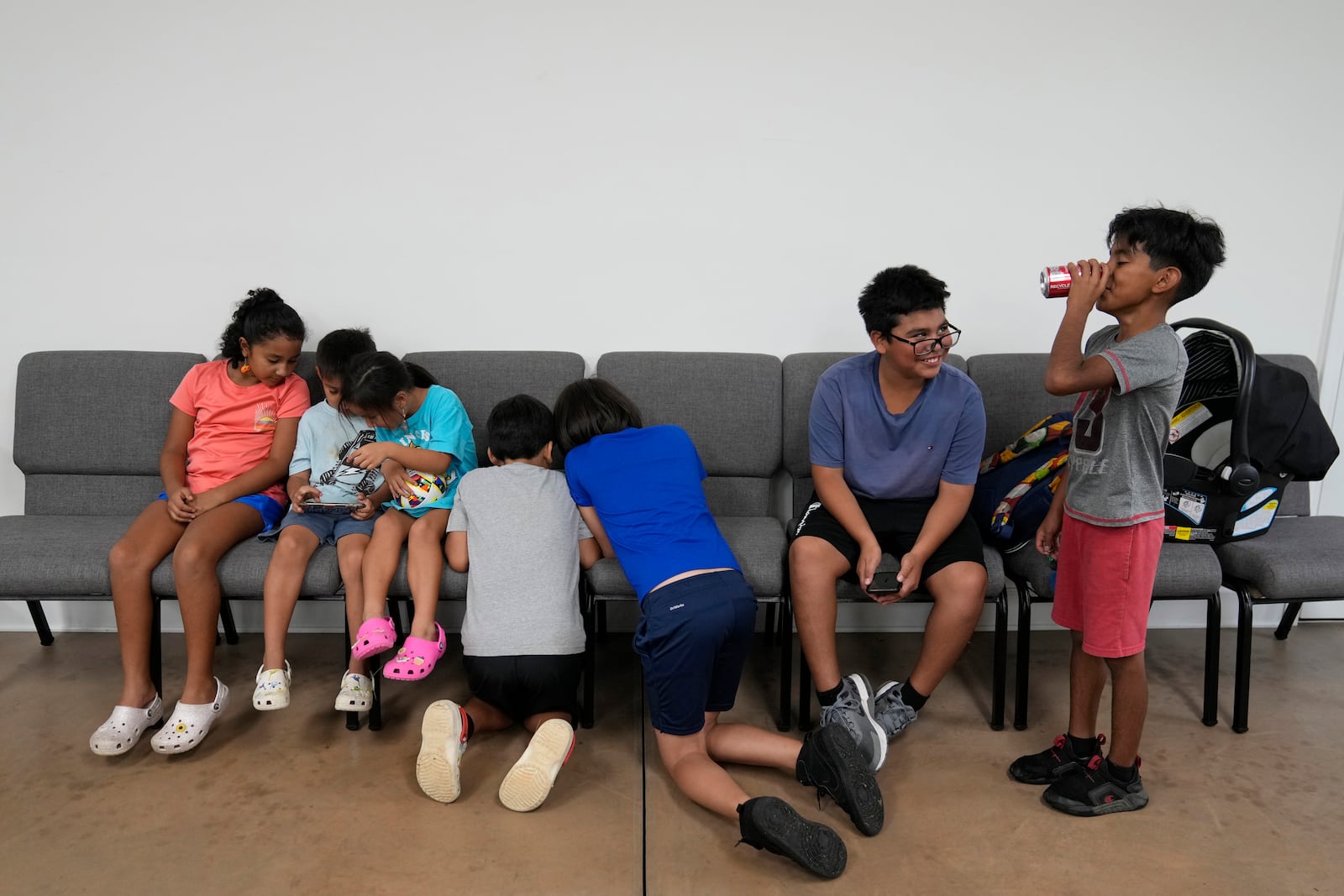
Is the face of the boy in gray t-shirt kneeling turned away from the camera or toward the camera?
away from the camera

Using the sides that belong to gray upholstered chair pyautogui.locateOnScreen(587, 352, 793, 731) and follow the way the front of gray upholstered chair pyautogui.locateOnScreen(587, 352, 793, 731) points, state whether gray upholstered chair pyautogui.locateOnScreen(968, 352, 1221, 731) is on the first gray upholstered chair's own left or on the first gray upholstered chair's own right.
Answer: on the first gray upholstered chair's own left

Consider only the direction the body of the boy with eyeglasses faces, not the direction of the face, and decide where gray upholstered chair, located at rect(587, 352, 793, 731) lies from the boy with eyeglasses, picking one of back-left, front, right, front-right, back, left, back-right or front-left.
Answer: back-right

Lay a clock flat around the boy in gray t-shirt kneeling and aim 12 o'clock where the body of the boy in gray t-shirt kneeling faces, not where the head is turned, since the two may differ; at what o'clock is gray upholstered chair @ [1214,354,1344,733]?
The gray upholstered chair is roughly at 3 o'clock from the boy in gray t-shirt kneeling.

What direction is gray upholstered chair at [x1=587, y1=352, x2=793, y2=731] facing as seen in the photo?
toward the camera

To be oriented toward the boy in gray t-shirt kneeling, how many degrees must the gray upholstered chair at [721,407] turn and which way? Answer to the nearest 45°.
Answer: approximately 45° to its right

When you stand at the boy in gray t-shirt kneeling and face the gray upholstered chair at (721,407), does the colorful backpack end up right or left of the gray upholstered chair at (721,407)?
right

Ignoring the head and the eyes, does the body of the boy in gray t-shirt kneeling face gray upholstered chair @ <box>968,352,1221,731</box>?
no

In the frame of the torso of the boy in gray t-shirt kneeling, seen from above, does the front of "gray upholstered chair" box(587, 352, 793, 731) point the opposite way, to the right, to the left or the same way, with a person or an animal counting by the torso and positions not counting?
the opposite way

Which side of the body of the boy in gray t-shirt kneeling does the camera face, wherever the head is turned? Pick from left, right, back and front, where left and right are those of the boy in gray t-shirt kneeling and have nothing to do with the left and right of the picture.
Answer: back

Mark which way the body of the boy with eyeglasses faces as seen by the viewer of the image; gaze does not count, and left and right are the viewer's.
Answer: facing the viewer

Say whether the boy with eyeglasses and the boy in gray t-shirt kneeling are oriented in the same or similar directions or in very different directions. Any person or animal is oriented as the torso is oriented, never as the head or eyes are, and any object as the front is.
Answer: very different directions

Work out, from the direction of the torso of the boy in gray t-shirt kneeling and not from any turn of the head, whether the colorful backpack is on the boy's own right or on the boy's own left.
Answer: on the boy's own right

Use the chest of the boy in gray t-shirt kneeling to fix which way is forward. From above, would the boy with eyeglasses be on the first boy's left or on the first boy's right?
on the first boy's right

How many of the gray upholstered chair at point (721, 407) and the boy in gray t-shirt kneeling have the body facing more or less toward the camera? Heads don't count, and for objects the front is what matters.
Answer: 1
